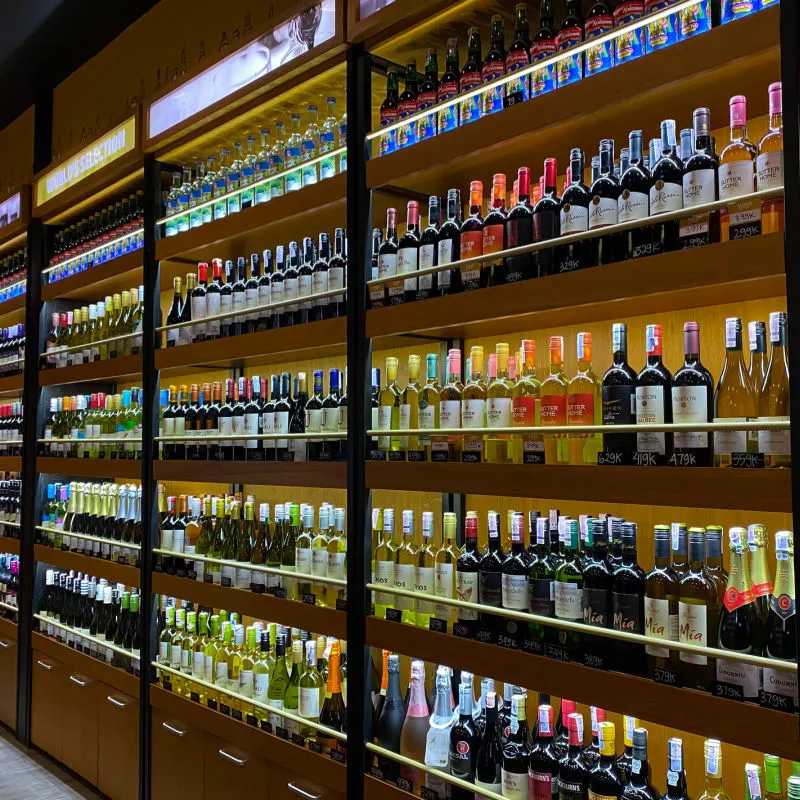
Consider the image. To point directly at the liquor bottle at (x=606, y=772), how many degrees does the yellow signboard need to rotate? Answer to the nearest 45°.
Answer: approximately 90° to its left

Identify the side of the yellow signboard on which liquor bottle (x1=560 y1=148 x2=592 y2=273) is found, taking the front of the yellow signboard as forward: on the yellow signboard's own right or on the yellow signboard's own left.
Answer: on the yellow signboard's own left

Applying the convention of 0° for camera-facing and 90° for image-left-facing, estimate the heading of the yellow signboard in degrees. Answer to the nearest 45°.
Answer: approximately 45°

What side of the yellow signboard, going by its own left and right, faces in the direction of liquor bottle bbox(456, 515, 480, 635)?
left

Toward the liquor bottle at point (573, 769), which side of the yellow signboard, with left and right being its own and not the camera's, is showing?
left
